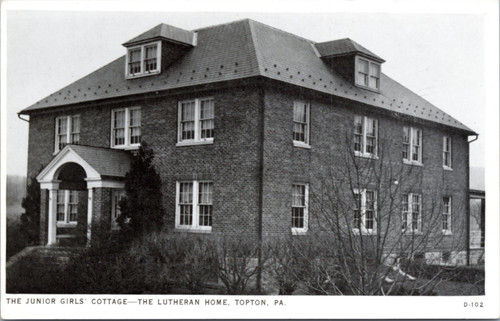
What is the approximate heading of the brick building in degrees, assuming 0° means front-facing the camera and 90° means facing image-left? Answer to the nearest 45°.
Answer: approximately 45°

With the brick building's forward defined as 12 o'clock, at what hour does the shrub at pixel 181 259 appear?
The shrub is roughly at 11 o'clock from the brick building.

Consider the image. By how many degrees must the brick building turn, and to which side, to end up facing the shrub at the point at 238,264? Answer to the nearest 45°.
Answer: approximately 45° to its left
